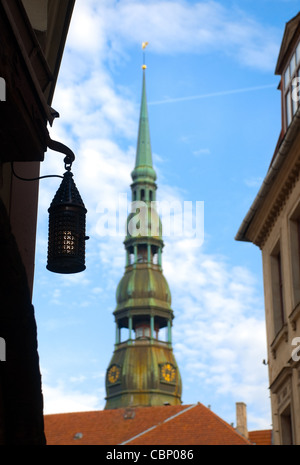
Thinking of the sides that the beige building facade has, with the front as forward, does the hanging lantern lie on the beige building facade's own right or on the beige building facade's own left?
on the beige building facade's own left

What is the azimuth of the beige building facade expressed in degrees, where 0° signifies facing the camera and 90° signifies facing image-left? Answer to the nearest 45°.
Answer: approximately 90°
